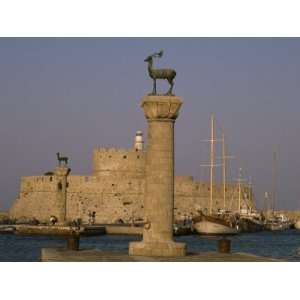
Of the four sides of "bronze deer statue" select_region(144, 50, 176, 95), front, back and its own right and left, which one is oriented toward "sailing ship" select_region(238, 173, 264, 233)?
right

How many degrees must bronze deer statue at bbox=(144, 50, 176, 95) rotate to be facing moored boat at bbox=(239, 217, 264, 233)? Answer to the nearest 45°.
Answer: approximately 90° to its right

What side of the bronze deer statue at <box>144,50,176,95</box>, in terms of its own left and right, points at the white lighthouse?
right

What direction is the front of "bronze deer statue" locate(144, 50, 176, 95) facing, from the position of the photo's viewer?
facing to the left of the viewer
